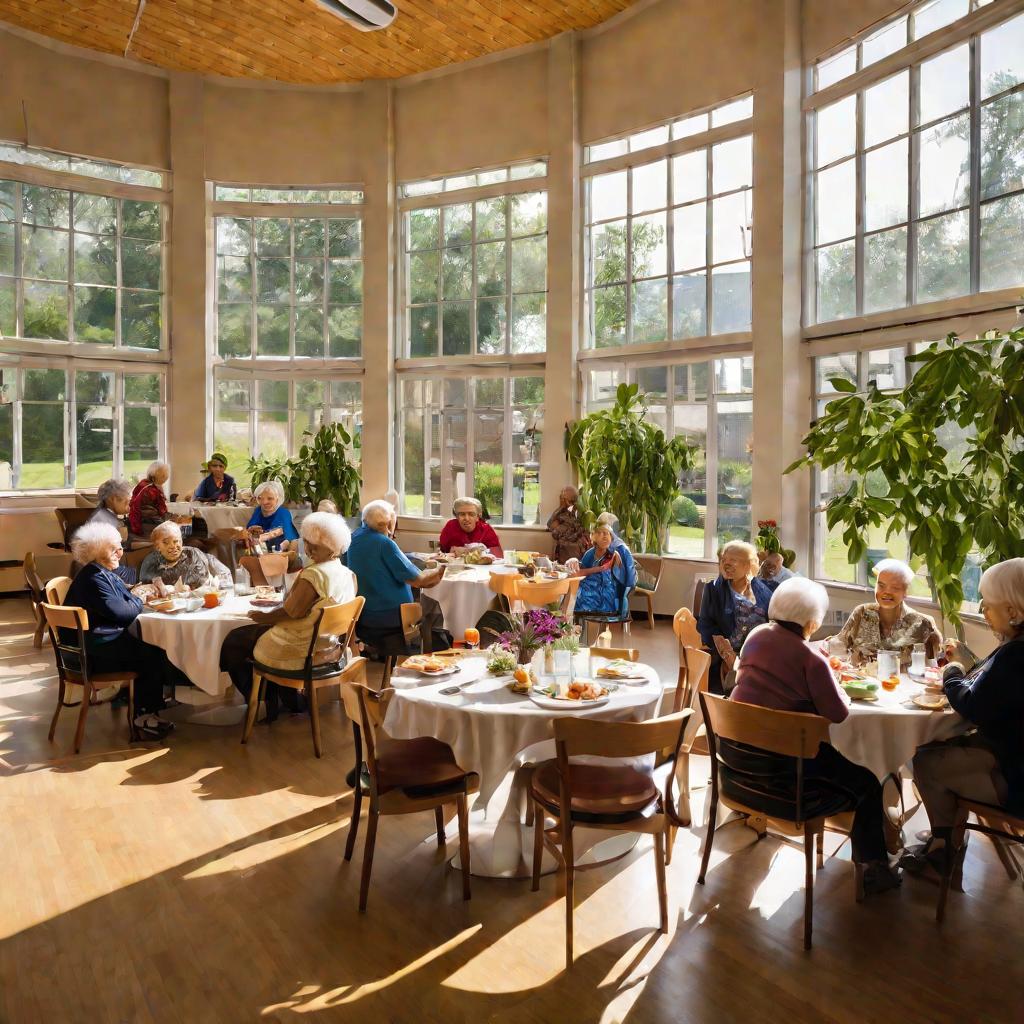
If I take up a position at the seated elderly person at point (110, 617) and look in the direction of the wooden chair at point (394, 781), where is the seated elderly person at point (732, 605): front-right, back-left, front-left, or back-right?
front-left

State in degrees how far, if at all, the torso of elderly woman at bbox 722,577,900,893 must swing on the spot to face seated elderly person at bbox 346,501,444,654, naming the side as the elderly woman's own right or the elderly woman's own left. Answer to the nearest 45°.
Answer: approximately 90° to the elderly woman's own left

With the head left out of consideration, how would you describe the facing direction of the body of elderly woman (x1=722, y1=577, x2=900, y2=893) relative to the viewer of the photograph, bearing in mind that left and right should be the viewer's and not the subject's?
facing away from the viewer and to the right of the viewer

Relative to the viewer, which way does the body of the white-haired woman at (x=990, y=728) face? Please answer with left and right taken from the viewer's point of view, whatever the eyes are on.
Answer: facing to the left of the viewer

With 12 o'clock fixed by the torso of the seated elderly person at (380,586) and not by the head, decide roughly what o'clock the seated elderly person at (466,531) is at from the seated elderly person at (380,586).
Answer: the seated elderly person at (466,531) is roughly at 11 o'clock from the seated elderly person at (380,586).

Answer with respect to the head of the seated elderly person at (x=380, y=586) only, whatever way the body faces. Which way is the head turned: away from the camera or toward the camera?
away from the camera

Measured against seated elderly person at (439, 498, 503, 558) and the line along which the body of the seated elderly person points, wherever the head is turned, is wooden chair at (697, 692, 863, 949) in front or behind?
in front

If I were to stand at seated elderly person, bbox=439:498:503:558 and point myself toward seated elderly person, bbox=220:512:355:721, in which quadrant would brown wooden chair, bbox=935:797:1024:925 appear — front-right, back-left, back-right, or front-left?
front-left

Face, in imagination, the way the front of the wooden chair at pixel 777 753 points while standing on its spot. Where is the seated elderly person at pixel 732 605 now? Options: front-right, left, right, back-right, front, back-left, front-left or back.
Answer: front-left

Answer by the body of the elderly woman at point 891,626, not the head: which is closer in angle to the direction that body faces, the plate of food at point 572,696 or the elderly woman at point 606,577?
the plate of food

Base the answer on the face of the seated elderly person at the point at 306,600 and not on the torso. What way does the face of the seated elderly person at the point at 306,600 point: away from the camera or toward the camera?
away from the camera

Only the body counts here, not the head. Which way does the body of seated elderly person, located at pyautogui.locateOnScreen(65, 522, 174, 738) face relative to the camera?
to the viewer's right

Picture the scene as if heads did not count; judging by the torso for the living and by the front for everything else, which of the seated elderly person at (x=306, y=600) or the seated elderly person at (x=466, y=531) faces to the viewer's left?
the seated elderly person at (x=306, y=600)

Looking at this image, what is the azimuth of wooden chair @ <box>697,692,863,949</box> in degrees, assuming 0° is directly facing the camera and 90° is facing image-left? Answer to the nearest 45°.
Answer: approximately 225°
